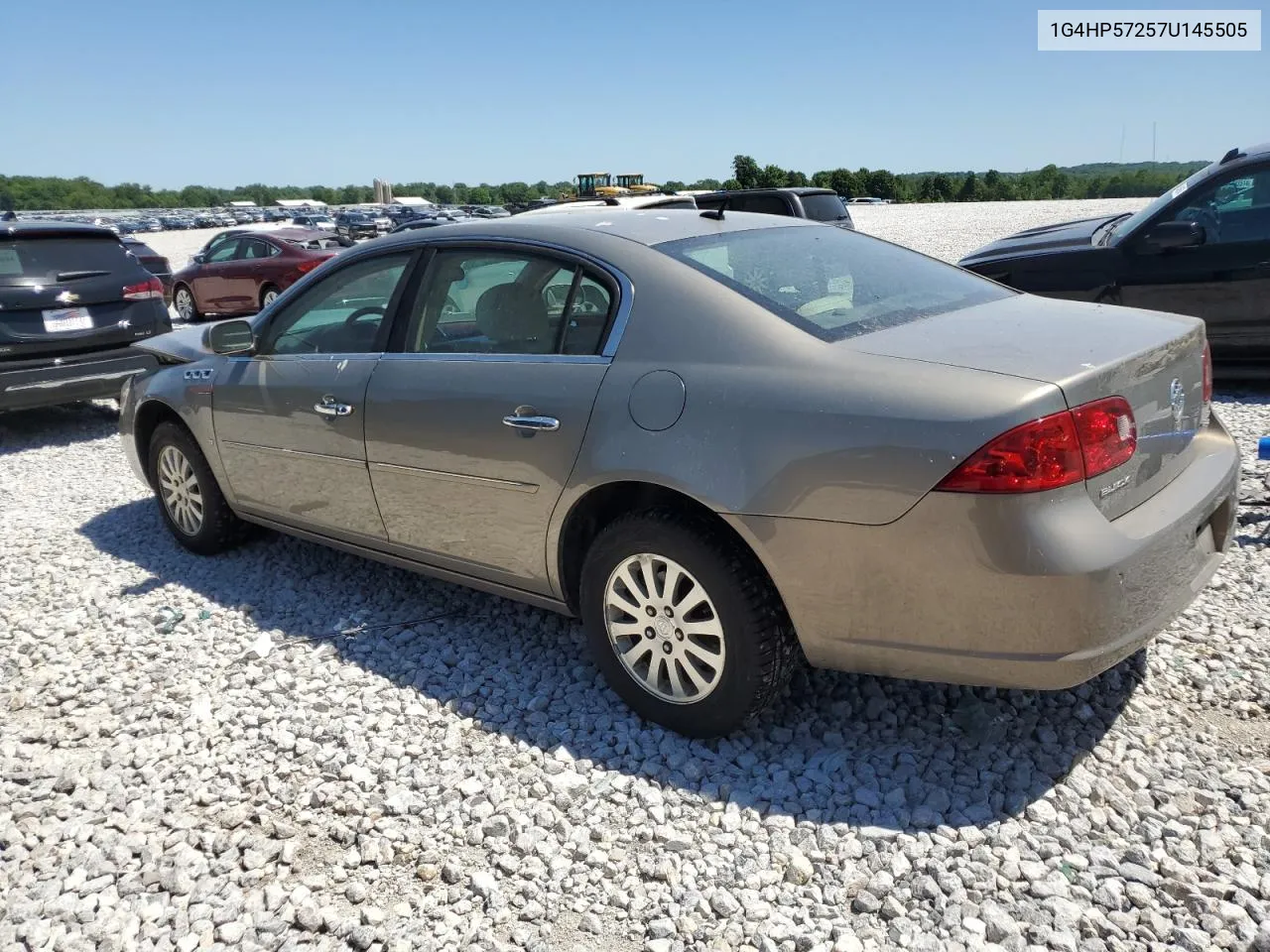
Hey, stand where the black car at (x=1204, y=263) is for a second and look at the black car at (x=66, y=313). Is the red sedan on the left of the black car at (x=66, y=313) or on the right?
right

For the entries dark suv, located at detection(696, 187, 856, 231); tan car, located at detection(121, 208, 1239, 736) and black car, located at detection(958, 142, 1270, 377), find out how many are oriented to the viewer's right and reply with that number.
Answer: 0

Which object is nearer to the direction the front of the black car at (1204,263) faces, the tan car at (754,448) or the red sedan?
the red sedan

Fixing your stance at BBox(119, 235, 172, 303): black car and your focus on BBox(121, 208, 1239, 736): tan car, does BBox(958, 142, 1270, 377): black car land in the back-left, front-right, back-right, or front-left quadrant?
front-left

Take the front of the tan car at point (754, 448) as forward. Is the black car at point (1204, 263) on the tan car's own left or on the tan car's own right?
on the tan car's own right

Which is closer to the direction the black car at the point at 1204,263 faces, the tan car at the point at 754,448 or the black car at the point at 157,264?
the black car

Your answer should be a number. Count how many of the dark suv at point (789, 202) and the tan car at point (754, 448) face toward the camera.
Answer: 0

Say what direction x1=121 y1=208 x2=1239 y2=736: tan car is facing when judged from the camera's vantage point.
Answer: facing away from the viewer and to the left of the viewer

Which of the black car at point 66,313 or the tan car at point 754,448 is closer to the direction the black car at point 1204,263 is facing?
the black car

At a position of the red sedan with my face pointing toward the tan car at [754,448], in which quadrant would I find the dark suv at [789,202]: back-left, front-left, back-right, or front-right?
front-left

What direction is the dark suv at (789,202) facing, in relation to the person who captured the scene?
facing away from the viewer and to the left of the viewer

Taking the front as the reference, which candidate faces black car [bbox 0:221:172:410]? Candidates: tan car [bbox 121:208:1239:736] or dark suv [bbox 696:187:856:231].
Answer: the tan car

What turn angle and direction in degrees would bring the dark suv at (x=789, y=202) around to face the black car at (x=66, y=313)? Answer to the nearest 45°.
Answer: approximately 90° to its left

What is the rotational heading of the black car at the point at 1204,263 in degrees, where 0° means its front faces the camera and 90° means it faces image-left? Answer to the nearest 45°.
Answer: approximately 90°
